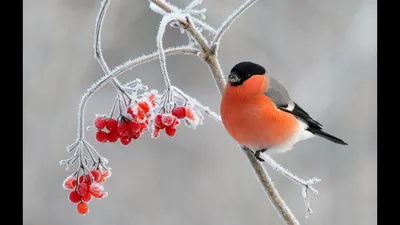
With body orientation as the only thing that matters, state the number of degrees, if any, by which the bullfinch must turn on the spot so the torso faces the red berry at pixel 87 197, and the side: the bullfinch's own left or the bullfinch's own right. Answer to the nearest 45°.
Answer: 0° — it already faces it
